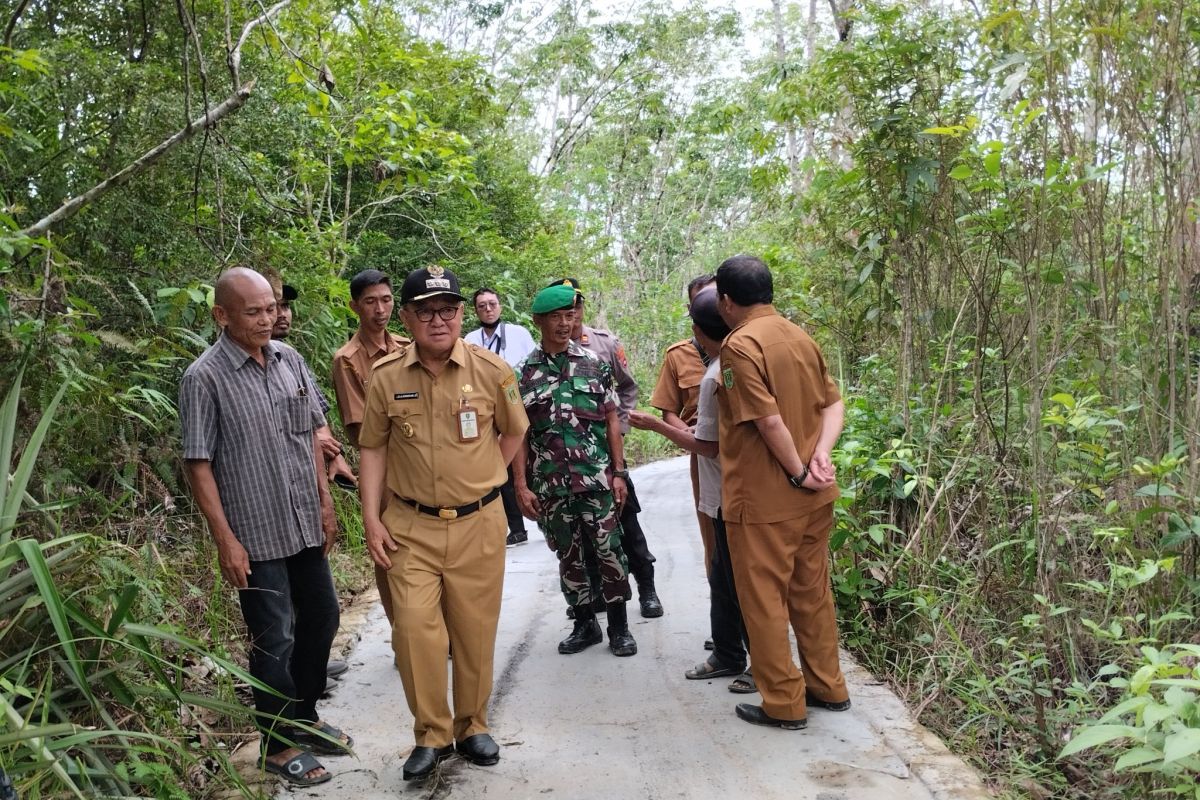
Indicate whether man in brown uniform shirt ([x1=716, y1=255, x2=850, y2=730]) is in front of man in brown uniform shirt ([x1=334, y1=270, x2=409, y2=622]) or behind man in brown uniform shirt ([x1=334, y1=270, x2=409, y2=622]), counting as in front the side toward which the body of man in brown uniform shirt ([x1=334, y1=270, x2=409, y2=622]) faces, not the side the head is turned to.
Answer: in front

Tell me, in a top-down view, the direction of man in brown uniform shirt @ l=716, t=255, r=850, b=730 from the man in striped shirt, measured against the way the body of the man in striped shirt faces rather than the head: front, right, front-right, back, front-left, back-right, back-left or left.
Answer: front-left

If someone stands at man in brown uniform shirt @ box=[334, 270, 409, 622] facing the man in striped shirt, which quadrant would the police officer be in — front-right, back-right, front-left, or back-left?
back-left

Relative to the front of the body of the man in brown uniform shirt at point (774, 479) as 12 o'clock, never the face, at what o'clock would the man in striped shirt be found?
The man in striped shirt is roughly at 10 o'clock from the man in brown uniform shirt.

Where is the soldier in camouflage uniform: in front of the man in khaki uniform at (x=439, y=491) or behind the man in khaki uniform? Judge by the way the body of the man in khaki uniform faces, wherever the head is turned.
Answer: behind

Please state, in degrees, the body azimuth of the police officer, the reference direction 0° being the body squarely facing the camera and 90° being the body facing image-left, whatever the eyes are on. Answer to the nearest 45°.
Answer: approximately 0°

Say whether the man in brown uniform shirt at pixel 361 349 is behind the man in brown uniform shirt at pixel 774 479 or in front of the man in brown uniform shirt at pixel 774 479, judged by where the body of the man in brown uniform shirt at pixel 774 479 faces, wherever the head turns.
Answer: in front

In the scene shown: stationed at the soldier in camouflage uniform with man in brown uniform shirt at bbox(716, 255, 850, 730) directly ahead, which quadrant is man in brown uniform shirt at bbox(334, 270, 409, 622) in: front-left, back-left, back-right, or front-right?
back-right

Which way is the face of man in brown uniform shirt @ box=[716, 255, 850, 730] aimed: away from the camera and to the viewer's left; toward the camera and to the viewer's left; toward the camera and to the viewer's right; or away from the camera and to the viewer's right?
away from the camera and to the viewer's left

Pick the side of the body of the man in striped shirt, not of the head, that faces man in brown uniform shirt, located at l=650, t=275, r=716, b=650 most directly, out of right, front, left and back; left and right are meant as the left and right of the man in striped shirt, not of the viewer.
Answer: left

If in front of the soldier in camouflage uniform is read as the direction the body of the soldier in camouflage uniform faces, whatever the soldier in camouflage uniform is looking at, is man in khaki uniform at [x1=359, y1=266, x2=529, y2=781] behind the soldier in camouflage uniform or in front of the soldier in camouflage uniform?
in front
